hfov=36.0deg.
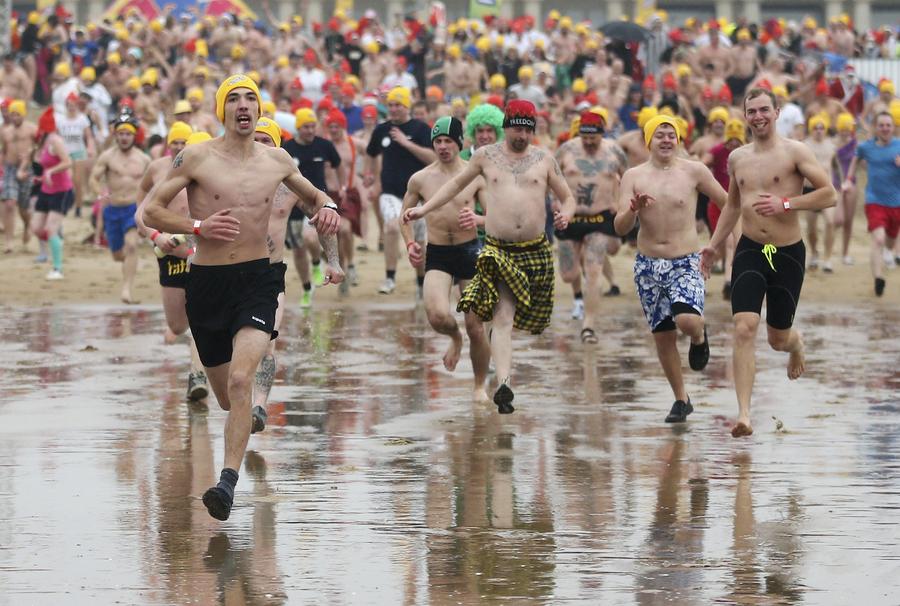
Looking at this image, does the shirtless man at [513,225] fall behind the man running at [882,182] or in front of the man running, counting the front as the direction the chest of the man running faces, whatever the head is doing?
in front

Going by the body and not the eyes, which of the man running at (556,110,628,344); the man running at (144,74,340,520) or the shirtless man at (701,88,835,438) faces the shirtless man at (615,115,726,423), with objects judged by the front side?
the man running at (556,110,628,344)

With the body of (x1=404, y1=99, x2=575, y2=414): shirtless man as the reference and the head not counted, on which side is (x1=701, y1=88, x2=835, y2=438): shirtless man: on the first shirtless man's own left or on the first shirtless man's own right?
on the first shirtless man's own left

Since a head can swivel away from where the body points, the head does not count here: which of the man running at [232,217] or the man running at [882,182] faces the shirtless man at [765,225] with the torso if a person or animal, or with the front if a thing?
the man running at [882,182]

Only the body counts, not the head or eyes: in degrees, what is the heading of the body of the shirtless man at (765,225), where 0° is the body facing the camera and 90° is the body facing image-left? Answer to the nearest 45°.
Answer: approximately 0°

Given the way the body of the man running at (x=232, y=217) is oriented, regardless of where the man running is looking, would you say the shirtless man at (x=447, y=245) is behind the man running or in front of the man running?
behind

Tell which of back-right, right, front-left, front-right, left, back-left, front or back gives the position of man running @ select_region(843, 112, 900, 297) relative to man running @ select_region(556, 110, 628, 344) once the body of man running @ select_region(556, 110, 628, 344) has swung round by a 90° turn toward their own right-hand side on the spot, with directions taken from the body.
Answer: back-right

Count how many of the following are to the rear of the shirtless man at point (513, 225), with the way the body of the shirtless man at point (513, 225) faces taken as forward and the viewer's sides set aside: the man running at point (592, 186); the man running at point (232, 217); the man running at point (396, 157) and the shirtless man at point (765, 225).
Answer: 2

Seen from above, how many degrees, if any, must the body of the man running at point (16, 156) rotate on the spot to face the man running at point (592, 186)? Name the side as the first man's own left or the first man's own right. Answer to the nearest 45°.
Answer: approximately 45° to the first man's own left
